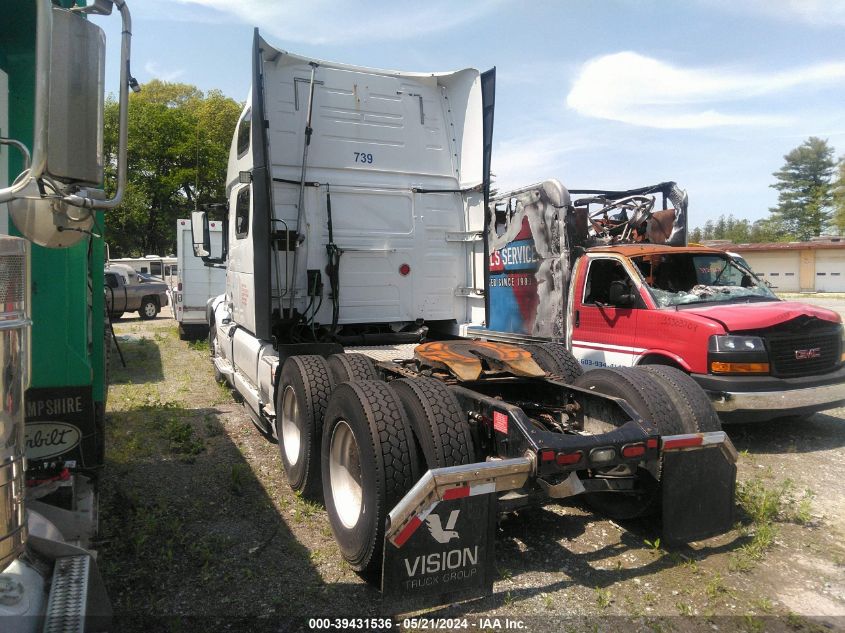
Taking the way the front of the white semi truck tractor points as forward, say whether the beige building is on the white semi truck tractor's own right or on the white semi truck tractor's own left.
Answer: on the white semi truck tractor's own right

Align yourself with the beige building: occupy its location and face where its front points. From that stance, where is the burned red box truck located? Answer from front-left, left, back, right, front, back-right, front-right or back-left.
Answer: front

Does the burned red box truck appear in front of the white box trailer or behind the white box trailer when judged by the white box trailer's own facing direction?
behind

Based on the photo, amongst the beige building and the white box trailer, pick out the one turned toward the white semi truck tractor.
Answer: the beige building

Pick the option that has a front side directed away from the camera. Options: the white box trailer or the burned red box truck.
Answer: the white box trailer

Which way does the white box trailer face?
away from the camera

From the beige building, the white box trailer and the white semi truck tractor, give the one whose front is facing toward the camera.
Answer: the beige building

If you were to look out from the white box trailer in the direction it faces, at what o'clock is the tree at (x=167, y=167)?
The tree is roughly at 12 o'clock from the white box trailer.

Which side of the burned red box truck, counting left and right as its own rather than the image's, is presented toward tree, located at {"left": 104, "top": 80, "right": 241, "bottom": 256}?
back

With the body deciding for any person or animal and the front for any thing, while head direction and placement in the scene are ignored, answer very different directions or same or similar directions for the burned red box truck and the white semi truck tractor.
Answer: very different directions

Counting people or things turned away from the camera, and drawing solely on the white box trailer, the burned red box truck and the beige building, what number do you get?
1

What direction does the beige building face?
toward the camera

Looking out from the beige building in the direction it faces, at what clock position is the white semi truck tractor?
The white semi truck tractor is roughly at 12 o'clock from the beige building.

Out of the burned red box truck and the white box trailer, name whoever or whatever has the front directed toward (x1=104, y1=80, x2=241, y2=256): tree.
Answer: the white box trailer
